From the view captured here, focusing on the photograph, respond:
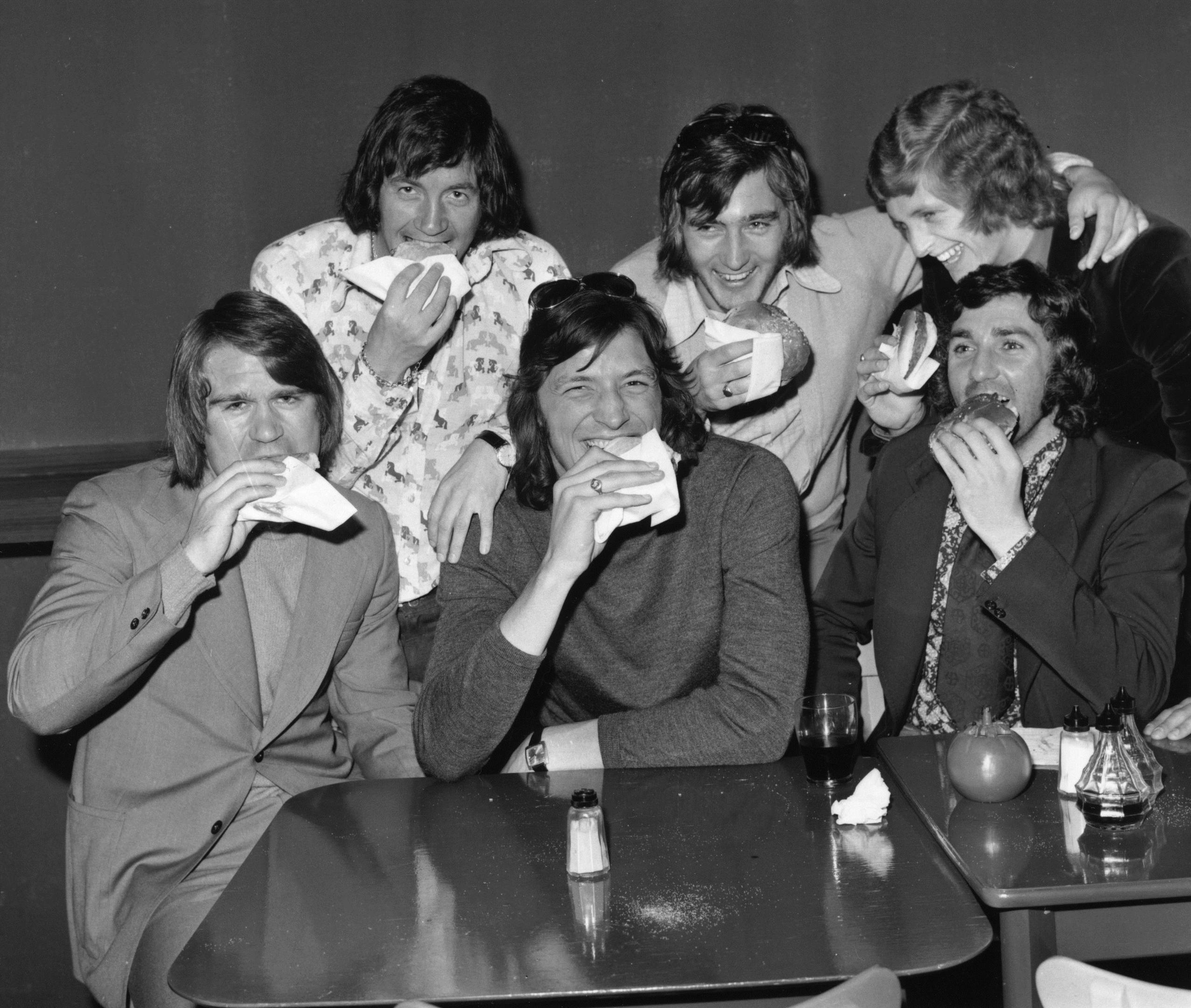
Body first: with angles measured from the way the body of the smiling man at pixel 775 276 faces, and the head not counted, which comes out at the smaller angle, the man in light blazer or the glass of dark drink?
the glass of dark drink

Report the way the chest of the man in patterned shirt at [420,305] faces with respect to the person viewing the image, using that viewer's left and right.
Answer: facing the viewer

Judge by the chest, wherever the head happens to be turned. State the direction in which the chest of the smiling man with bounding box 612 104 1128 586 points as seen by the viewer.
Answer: toward the camera

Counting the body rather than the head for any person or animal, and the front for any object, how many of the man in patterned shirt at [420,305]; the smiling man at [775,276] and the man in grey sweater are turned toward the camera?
3

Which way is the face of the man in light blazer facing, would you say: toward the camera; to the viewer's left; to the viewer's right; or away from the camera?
toward the camera

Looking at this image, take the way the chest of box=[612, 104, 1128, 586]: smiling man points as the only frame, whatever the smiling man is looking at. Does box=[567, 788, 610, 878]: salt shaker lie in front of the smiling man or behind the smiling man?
in front

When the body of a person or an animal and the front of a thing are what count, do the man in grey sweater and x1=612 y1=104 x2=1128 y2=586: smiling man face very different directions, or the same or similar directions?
same or similar directions

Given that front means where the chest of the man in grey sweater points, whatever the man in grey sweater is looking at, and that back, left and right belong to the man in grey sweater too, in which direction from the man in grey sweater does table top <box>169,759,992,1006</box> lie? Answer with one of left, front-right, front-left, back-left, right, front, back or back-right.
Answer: front

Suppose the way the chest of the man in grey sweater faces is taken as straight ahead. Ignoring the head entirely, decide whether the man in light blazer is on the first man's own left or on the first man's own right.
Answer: on the first man's own right

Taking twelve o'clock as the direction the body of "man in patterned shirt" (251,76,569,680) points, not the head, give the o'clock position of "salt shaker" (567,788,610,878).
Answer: The salt shaker is roughly at 12 o'clock from the man in patterned shirt.

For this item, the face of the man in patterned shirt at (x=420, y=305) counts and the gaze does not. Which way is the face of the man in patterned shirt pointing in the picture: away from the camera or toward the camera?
toward the camera

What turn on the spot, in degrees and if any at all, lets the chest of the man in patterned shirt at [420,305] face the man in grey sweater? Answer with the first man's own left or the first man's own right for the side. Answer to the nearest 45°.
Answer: approximately 45° to the first man's own left

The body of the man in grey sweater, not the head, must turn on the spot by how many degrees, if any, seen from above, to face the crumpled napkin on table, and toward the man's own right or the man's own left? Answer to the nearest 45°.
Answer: approximately 45° to the man's own left

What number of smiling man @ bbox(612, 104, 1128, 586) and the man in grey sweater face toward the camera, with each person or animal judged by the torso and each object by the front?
2

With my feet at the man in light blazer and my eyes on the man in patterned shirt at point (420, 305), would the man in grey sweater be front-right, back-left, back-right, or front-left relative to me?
front-right
